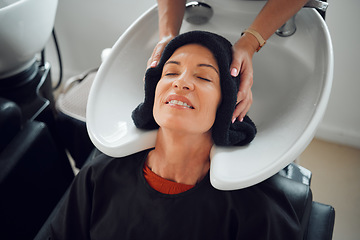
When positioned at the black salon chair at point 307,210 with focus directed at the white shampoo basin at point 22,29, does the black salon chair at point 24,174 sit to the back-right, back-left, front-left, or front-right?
front-left

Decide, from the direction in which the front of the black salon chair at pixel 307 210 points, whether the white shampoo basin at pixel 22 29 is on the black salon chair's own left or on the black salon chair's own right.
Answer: on the black salon chair's own right

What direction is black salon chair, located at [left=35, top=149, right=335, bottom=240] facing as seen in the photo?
toward the camera
